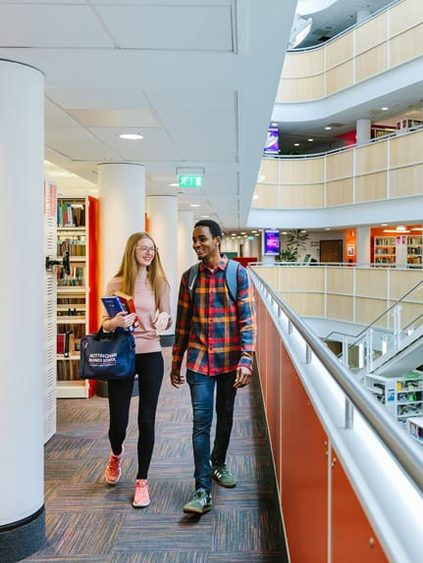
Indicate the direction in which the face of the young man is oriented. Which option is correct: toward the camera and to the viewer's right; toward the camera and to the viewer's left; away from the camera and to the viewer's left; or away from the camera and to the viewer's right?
toward the camera and to the viewer's left

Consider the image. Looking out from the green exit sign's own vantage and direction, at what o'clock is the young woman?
The young woman is roughly at 12 o'clock from the green exit sign.

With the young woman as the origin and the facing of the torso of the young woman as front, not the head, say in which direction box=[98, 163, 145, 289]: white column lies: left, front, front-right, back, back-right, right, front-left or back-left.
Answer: back

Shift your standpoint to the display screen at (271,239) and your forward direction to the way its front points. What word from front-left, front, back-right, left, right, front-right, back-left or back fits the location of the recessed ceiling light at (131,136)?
front

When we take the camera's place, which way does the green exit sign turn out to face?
facing the viewer

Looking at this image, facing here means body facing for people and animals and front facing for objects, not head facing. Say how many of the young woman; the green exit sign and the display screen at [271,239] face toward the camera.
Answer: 3

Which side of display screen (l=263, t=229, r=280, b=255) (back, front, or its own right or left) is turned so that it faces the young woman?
front

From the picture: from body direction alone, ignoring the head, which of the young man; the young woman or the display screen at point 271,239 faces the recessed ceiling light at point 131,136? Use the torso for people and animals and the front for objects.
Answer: the display screen

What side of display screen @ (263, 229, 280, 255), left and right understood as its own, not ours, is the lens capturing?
front

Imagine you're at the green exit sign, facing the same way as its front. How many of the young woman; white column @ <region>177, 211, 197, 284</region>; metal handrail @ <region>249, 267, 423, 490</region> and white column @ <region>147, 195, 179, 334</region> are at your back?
2

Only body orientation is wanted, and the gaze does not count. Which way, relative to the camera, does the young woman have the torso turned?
toward the camera

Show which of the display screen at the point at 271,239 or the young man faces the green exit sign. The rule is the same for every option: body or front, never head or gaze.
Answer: the display screen

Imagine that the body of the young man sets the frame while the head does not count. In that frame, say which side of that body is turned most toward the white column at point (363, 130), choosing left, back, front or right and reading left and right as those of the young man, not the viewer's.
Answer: back

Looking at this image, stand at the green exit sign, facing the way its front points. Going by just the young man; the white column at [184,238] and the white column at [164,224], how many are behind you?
2

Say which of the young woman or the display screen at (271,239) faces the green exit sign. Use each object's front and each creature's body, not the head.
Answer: the display screen

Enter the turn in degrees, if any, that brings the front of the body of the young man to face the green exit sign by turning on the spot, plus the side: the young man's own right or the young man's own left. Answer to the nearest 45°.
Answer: approximately 180°
